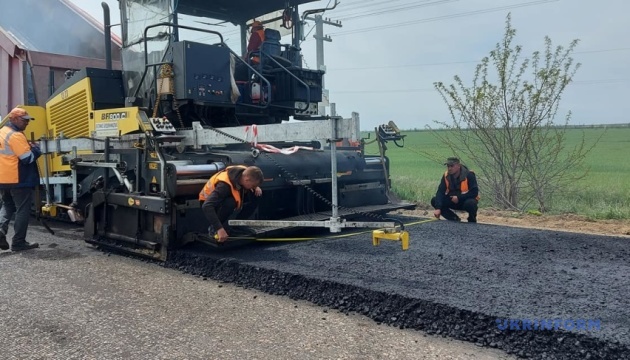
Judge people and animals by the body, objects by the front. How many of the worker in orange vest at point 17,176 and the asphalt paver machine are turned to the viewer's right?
1

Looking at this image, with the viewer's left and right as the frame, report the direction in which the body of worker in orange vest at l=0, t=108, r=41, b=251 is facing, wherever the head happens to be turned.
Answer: facing to the right of the viewer

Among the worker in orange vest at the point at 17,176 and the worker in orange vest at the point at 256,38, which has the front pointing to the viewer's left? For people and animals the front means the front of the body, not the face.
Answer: the worker in orange vest at the point at 256,38

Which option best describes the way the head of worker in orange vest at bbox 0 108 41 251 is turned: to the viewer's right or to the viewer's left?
to the viewer's right

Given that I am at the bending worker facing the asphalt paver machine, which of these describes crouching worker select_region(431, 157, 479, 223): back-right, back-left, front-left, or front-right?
front-right

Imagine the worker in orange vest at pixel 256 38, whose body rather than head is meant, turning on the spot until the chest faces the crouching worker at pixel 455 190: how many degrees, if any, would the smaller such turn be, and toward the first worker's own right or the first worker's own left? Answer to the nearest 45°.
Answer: approximately 180°

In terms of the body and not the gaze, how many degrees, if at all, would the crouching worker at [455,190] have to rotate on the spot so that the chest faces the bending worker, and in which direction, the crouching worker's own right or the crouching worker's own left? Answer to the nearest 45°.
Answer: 0° — they already face them

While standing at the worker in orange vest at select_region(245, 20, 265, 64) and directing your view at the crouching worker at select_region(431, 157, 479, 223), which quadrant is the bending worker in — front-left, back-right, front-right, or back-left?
front-right

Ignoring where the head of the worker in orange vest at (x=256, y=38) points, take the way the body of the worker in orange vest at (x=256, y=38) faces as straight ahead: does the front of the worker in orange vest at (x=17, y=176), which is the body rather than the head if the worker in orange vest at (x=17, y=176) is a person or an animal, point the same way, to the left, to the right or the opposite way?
the opposite way

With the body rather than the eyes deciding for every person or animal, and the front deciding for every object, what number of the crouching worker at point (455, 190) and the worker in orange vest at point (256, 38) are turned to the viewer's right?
0

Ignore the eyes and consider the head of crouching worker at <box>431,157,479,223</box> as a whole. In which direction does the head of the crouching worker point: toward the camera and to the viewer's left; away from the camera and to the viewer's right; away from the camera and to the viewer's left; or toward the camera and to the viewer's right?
toward the camera and to the viewer's left

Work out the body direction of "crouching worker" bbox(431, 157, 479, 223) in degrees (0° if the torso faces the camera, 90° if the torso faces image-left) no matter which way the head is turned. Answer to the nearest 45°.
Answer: approximately 45°

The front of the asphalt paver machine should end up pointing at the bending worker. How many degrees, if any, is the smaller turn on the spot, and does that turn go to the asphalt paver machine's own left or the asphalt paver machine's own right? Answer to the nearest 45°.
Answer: approximately 135° to the asphalt paver machine's own left

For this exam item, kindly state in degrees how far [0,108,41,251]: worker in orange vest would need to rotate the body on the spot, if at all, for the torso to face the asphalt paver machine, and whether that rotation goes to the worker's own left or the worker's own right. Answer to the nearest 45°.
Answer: approximately 45° to the worker's own right

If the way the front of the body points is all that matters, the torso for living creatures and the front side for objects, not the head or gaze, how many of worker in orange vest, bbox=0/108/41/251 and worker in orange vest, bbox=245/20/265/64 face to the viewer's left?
1

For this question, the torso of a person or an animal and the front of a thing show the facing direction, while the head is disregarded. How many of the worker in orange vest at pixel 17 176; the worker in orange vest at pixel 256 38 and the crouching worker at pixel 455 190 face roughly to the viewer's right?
1
